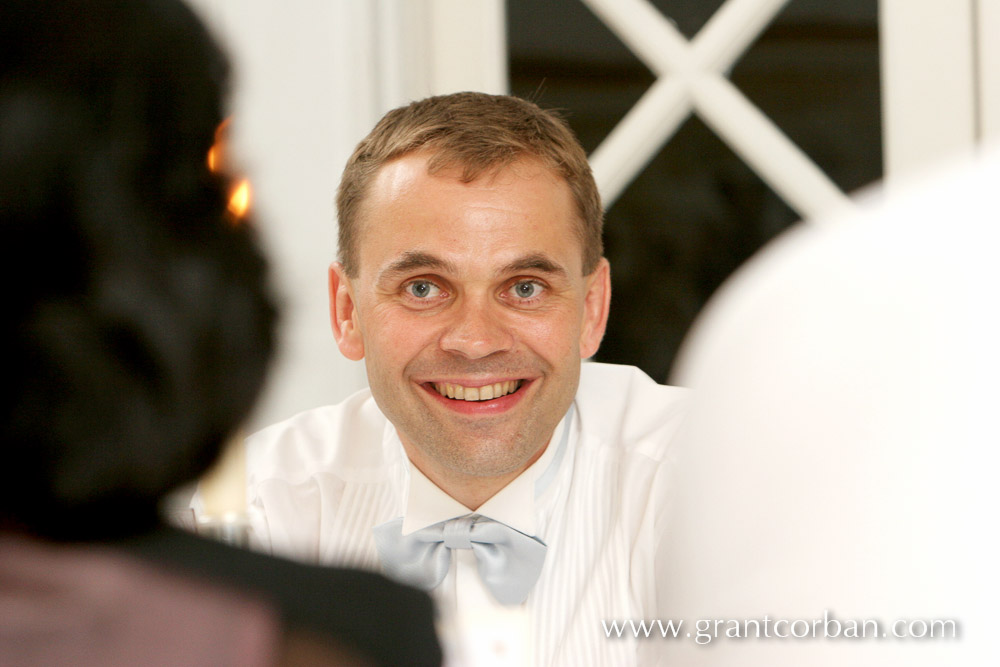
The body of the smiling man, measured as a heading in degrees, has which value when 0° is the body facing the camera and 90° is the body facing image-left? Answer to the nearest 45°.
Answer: approximately 0°

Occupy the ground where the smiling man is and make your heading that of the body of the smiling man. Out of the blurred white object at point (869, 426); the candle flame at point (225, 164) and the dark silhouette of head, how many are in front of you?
3

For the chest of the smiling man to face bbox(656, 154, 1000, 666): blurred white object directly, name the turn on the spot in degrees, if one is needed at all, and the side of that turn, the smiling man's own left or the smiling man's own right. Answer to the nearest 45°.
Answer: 0° — they already face it

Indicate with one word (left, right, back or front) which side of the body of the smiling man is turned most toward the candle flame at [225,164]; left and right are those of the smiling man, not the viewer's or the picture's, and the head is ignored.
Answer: front

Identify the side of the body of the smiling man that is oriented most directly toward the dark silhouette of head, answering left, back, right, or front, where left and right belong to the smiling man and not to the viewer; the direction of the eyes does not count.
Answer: front
